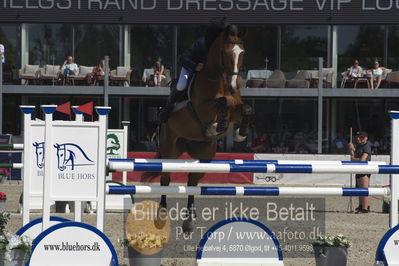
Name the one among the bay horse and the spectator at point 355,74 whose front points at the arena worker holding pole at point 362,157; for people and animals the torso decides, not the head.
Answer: the spectator at point 355,74

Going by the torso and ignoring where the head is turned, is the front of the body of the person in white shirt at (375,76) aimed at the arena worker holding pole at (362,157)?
yes

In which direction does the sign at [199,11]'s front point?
toward the camera

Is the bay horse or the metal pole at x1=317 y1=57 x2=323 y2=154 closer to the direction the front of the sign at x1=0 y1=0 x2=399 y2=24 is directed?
the bay horse

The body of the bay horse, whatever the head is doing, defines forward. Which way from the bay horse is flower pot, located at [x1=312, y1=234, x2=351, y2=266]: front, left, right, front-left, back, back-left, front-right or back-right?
front

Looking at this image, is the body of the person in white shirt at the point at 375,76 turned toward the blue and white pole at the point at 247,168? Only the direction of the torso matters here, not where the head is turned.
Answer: yes

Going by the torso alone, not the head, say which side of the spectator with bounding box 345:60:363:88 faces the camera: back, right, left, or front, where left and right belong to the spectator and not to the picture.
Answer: front

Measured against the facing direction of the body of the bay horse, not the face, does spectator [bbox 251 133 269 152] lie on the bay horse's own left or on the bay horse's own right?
on the bay horse's own left

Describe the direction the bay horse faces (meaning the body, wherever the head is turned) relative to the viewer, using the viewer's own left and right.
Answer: facing the viewer and to the right of the viewer

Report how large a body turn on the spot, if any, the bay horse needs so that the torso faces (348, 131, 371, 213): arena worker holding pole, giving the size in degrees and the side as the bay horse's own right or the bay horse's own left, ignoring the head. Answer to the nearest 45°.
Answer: approximately 90° to the bay horse's own left

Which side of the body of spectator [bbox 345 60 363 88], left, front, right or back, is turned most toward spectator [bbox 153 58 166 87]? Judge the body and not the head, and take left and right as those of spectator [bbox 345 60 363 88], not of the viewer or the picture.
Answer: right

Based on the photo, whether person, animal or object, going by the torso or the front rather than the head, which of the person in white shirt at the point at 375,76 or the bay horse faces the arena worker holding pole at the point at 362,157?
the person in white shirt

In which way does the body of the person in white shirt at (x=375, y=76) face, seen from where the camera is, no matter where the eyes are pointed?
toward the camera
